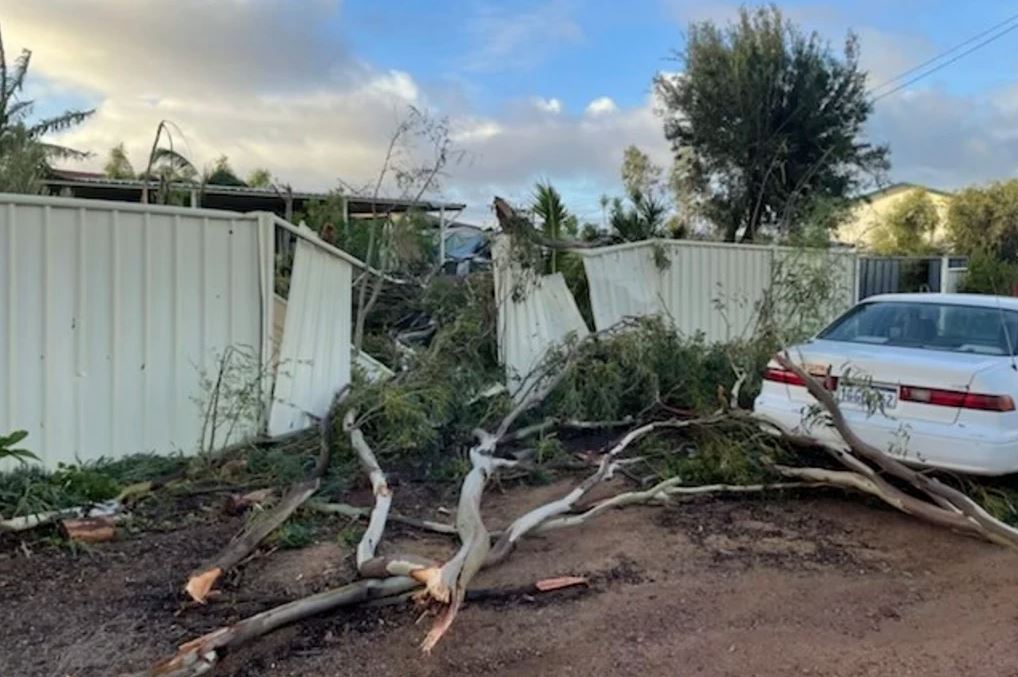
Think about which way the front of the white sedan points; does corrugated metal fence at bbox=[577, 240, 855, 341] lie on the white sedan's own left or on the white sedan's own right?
on the white sedan's own left

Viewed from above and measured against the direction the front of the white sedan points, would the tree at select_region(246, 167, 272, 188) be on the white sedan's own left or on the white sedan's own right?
on the white sedan's own left

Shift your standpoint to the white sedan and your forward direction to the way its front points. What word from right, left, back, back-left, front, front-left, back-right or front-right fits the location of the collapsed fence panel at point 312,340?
back-left

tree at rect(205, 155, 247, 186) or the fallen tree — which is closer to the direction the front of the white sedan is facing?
the tree

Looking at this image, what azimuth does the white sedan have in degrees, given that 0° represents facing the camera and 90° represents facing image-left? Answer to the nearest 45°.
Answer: approximately 225°

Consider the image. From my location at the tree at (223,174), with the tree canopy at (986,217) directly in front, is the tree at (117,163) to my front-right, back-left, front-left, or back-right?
back-left

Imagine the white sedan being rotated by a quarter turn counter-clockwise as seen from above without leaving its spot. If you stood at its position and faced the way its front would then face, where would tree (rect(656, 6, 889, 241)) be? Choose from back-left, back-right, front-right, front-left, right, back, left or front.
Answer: front-right

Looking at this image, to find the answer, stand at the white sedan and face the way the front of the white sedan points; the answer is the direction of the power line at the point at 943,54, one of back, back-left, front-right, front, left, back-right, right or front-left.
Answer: front-left

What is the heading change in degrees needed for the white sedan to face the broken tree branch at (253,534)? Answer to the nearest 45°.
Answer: approximately 180°

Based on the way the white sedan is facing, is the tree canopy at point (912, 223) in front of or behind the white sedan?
in front

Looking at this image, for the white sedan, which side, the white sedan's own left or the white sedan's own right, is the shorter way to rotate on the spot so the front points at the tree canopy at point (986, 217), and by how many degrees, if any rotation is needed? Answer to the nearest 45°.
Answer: approximately 45° to the white sedan's own left
